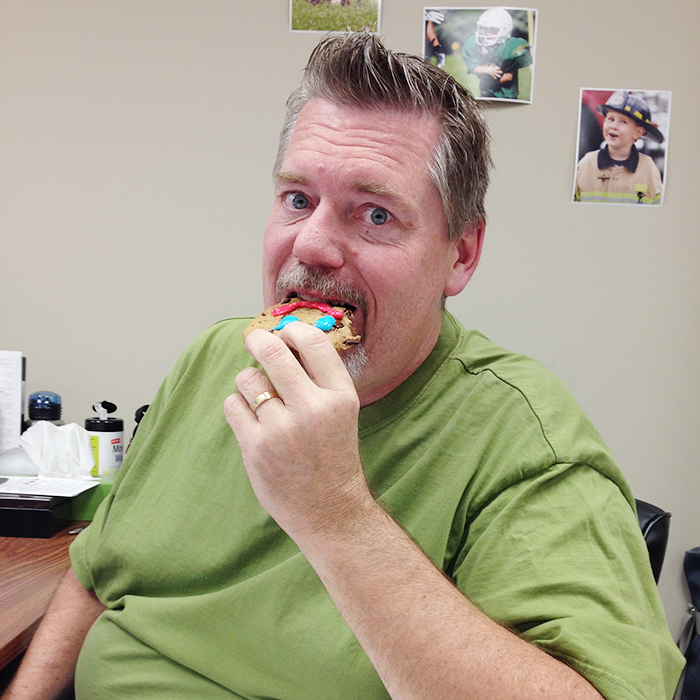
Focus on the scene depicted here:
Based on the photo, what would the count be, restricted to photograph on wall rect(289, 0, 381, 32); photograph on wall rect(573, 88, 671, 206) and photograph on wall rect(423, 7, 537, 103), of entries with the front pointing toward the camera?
3

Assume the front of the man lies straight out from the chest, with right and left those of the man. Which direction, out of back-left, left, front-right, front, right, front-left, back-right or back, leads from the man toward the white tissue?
right

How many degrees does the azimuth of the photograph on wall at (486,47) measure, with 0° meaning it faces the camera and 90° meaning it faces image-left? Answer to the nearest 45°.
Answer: approximately 0°

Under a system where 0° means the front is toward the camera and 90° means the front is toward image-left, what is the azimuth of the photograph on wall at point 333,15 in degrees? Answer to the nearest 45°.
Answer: approximately 0°

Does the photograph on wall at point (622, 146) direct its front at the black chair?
yes

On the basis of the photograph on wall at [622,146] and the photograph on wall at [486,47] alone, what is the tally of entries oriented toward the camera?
2

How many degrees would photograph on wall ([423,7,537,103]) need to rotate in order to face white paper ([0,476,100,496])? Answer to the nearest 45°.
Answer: approximately 45° to its right

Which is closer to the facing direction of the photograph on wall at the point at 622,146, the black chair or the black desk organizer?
the black chair

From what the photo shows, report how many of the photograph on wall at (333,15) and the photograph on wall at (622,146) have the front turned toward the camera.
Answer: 2

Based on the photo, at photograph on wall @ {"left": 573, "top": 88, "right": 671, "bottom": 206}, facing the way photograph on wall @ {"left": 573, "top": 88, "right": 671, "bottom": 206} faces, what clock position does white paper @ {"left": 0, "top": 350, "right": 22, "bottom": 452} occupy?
The white paper is roughly at 2 o'clock from the photograph on wall.

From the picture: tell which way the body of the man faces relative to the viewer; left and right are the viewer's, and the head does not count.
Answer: facing the viewer and to the left of the viewer
